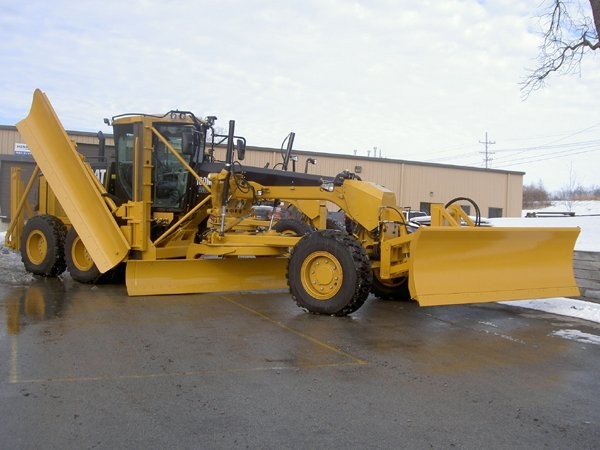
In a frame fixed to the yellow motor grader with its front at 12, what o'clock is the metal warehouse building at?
The metal warehouse building is roughly at 8 o'clock from the yellow motor grader.

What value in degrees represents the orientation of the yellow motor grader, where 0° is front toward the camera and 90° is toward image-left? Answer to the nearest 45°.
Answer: approximately 315°
